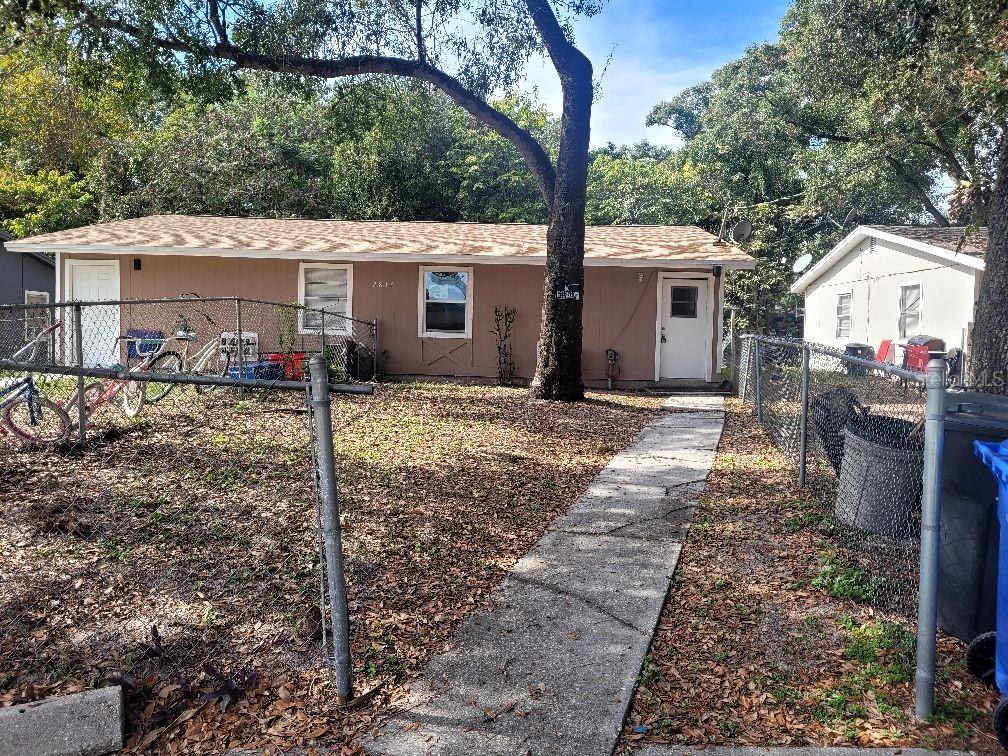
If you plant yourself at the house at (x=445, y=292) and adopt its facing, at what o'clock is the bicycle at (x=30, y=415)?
The bicycle is roughly at 1 o'clock from the house.

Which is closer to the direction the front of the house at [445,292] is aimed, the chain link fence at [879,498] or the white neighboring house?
the chain link fence

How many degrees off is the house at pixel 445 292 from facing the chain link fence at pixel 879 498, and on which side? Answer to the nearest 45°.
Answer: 0° — it already faces it

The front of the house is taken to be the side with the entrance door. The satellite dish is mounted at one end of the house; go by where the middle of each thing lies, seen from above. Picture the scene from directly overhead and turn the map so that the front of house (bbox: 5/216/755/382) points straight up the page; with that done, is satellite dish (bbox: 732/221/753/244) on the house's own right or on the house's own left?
on the house's own left

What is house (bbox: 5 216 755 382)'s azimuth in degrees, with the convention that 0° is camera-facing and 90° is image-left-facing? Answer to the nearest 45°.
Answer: approximately 0°
